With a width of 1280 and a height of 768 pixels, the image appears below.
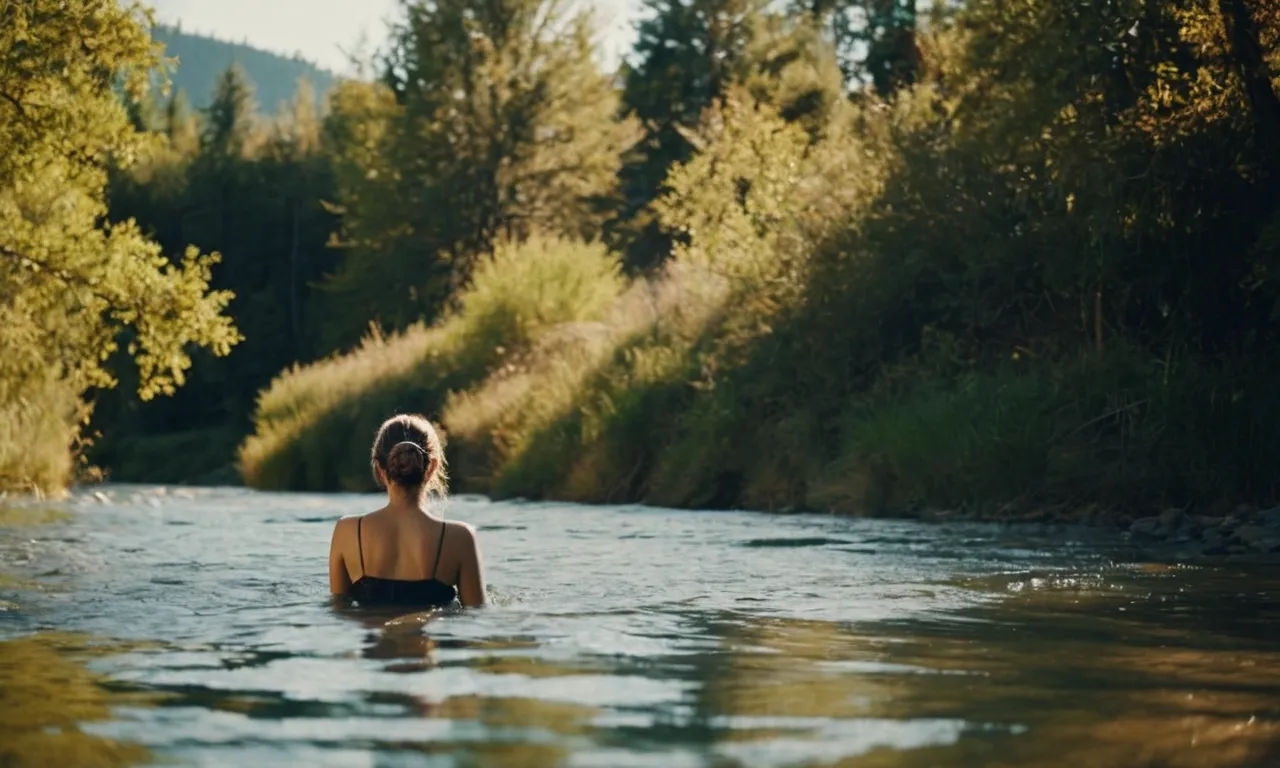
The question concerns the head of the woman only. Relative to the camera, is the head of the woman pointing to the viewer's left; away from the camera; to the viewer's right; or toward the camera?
away from the camera

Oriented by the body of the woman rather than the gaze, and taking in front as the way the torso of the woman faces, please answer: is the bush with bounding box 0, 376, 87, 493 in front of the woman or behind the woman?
in front

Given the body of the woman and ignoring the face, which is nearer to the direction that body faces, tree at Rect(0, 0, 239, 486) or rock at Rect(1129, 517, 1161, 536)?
the tree

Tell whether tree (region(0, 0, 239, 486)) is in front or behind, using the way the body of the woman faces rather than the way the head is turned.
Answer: in front

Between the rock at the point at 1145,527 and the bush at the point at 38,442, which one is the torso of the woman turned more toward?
the bush

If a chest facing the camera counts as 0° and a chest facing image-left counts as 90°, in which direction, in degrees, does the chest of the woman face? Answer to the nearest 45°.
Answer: approximately 180°

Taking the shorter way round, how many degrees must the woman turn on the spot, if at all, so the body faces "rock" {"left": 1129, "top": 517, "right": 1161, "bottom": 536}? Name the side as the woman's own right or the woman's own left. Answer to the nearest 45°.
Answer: approximately 45° to the woman's own right
